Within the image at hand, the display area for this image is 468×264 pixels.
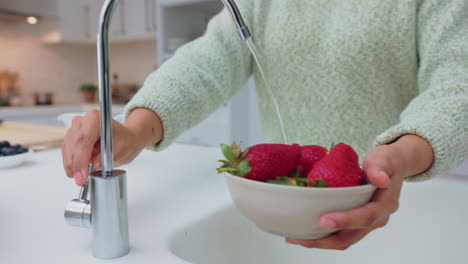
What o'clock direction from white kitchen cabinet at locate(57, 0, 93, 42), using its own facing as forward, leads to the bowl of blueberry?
The bowl of blueberry is roughly at 12 o'clock from the white kitchen cabinet.

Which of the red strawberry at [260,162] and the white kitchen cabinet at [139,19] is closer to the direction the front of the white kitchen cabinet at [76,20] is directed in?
the red strawberry

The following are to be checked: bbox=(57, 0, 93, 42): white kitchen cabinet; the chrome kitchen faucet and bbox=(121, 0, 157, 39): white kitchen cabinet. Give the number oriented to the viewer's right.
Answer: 1

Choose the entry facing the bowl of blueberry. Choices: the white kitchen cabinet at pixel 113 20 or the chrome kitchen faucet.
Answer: the white kitchen cabinet

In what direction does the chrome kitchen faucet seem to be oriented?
to the viewer's right

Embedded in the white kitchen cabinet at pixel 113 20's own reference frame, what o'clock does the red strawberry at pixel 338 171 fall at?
The red strawberry is roughly at 12 o'clock from the white kitchen cabinet.

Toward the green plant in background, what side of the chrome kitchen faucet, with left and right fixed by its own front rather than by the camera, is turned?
left

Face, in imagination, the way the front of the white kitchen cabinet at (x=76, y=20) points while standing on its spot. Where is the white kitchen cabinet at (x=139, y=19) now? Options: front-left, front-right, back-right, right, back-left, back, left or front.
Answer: front-left

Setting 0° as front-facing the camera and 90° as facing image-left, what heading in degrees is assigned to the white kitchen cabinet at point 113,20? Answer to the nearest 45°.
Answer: approximately 0°

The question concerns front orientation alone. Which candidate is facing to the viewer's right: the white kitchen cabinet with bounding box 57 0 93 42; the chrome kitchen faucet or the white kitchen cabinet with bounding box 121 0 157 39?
the chrome kitchen faucet

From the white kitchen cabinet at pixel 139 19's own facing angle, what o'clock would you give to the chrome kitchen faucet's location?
The chrome kitchen faucet is roughly at 12 o'clock from the white kitchen cabinet.

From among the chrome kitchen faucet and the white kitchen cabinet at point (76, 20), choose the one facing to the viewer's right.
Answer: the chrome kitchen faucet

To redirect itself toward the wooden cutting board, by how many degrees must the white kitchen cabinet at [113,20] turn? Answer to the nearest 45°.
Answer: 0° — it already faces it

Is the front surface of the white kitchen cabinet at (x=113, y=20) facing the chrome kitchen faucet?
yes
